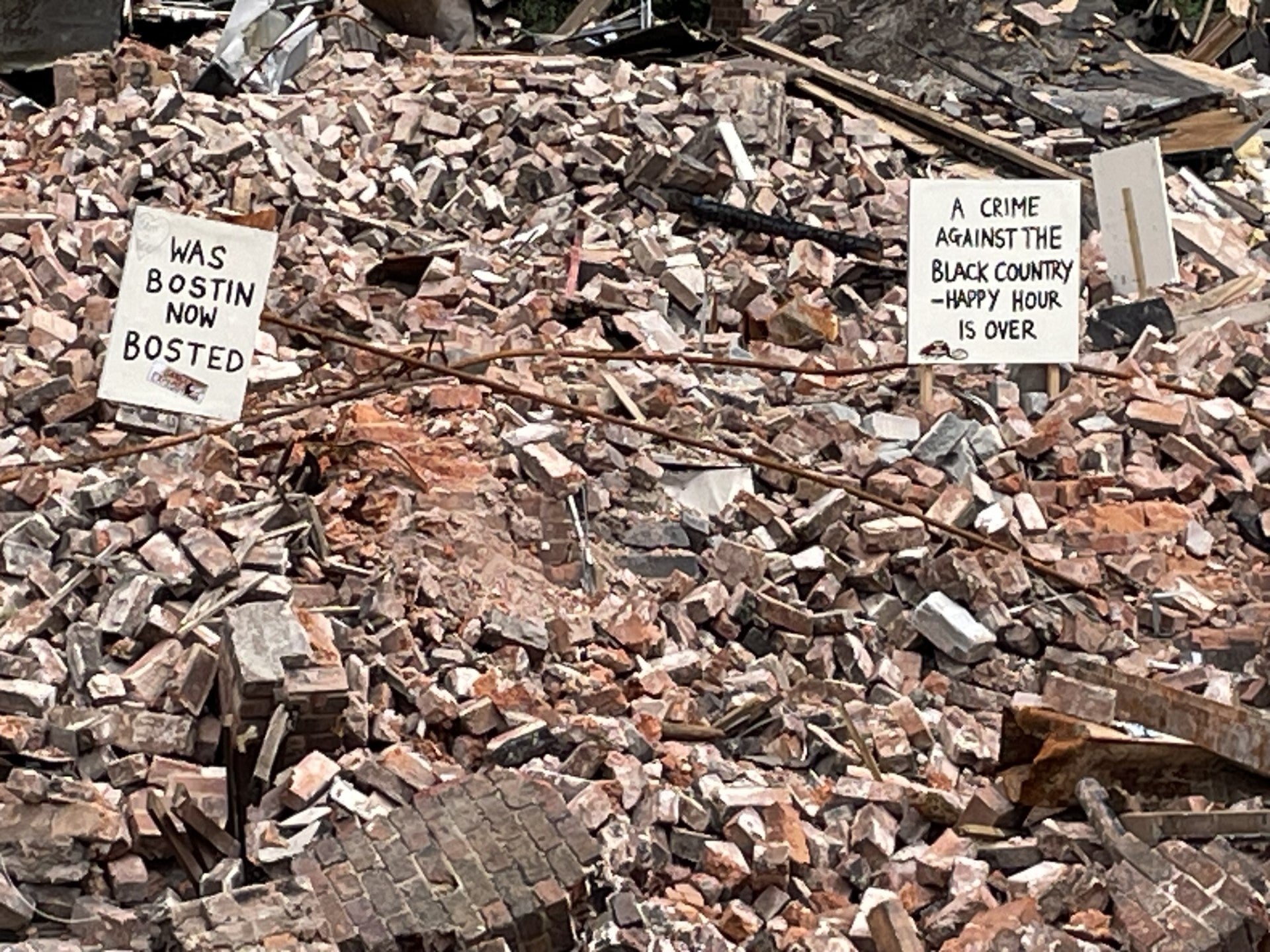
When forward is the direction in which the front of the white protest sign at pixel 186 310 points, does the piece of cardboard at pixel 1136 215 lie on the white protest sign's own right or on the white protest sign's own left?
on the white protest sign's own left

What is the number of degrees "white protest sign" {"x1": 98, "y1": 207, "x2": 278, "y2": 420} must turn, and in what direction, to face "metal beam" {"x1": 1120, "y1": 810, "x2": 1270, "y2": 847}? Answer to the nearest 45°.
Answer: approximately 45° to its left

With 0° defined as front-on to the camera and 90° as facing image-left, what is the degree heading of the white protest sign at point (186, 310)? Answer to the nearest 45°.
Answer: approximately 0°

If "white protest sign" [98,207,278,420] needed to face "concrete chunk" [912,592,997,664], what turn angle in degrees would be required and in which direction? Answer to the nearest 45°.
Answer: approximately 90° to its left

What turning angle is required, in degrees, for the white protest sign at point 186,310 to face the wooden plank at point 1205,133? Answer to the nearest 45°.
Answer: approximately 135° to its left

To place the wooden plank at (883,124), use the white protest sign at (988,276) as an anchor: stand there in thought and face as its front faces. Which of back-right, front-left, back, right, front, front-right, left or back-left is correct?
back

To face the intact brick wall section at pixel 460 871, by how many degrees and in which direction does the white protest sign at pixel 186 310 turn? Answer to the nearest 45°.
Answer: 0° — it already faces it

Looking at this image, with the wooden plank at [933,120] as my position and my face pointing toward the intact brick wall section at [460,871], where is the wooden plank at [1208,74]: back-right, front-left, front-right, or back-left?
back-left

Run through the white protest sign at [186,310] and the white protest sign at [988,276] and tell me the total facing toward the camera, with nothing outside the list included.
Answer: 2

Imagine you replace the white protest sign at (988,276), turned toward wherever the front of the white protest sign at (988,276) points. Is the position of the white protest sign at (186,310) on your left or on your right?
on your right

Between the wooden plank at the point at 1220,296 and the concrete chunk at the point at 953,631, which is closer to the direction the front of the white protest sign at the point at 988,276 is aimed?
the concrete chunk
